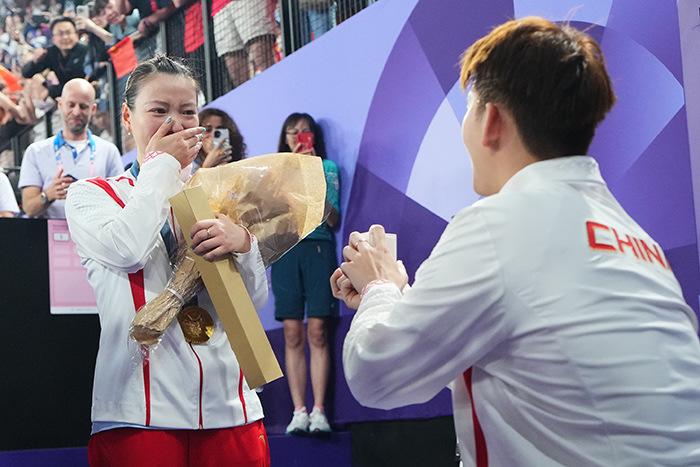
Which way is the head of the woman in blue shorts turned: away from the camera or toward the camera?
toward the camera

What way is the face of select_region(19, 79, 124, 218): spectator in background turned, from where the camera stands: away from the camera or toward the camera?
toward the camera

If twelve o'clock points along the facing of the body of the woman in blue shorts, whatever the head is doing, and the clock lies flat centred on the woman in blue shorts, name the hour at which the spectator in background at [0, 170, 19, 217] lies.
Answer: The spectator in background is roughly at 3 o'clock from the woman in blue shorts.

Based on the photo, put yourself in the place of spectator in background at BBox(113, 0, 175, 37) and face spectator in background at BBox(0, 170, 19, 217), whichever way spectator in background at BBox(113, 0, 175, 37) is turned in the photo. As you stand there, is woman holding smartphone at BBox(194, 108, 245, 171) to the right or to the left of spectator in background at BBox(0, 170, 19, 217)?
left

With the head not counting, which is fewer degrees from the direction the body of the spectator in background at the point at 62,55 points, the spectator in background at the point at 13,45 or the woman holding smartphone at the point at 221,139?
the woman holding smartphone

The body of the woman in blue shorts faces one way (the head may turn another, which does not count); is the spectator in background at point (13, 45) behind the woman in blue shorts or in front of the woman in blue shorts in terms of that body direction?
behind

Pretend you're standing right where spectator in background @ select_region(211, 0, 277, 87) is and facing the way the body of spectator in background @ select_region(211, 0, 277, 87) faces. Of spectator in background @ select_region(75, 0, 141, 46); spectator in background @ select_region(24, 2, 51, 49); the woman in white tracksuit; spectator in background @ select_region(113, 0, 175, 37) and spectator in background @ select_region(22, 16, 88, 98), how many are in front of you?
1

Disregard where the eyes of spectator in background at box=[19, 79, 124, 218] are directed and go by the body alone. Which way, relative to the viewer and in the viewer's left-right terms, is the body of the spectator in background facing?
facing the viewer

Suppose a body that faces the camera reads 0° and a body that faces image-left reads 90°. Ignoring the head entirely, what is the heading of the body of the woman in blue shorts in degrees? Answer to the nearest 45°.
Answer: approximately 0°

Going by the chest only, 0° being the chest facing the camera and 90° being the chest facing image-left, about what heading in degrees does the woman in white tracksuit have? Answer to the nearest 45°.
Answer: approximately 315°

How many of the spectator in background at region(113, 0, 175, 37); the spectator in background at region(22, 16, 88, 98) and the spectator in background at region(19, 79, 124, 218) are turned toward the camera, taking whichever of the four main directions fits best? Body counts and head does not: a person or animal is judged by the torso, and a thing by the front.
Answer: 3

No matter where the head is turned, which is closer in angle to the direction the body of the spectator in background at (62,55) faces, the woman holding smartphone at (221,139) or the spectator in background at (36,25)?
the woman holding smartphone

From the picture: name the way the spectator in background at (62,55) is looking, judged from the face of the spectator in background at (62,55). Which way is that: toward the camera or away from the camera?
toward the camera
